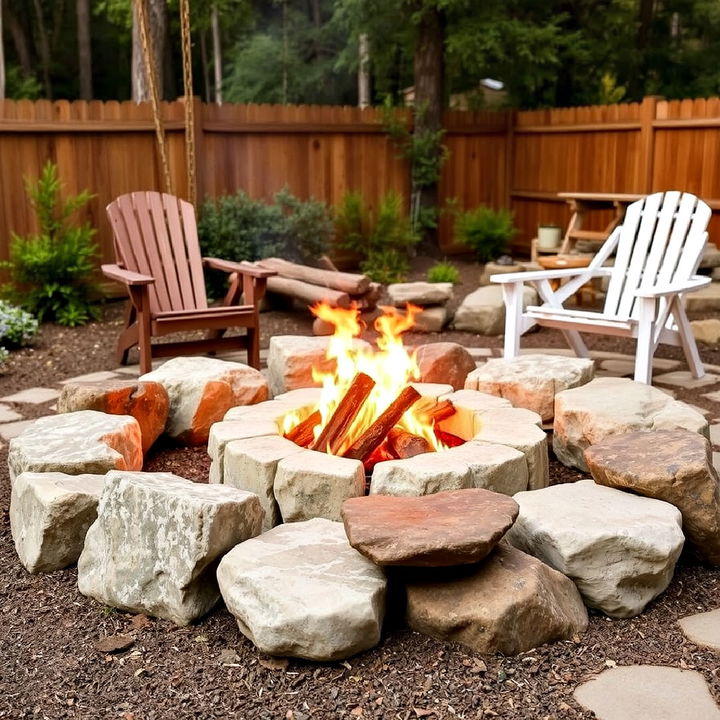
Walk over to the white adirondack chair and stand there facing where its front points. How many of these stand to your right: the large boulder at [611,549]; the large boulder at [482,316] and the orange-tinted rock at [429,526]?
1

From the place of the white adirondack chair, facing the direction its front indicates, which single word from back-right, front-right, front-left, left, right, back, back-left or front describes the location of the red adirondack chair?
front-right

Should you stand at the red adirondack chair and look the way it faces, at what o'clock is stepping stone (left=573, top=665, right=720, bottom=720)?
The stepping stone is roughly at 1 o'clock from the red adirondack chair.

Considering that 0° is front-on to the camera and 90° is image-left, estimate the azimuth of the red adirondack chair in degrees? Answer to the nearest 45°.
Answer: approximately 315°

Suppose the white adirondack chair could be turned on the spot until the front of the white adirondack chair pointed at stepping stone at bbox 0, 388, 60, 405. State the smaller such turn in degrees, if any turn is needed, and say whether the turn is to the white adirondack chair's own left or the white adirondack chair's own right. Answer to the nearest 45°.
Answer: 0° — it already faces it

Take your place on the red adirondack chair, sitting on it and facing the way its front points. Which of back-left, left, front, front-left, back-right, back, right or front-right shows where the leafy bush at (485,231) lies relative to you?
left

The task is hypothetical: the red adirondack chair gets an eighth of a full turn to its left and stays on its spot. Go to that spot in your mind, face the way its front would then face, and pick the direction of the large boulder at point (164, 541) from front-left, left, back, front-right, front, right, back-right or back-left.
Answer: right

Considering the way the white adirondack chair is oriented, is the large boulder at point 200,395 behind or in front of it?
in front

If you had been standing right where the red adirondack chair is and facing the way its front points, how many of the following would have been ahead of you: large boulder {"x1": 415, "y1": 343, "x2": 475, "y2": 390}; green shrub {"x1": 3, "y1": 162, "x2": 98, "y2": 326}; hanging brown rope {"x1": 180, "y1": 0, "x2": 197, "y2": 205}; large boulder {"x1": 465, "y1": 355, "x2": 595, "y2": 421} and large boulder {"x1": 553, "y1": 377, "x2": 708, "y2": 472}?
3

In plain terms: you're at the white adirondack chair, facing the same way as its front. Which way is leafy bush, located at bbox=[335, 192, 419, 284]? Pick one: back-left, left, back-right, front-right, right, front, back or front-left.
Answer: right

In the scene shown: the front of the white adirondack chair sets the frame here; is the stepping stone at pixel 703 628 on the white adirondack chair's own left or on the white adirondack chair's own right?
on the white adirondack chair's own left

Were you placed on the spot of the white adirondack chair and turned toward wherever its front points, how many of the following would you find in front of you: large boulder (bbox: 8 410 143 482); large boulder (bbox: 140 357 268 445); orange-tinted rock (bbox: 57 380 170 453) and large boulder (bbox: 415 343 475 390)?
4

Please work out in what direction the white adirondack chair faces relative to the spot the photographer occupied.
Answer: facing the viewer and to the left of the viewer

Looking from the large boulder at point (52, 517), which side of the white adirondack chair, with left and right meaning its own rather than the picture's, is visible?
front

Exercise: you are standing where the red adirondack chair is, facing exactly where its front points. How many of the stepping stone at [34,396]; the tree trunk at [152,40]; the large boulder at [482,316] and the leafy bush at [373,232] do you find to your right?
1

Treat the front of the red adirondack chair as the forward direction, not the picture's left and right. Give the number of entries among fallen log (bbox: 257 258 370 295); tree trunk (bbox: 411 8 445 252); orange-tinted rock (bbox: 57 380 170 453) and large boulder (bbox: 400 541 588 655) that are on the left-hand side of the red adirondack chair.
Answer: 2

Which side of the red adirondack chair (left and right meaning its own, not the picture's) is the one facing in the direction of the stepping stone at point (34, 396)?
right

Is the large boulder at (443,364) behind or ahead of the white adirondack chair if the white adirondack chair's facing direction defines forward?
ahead

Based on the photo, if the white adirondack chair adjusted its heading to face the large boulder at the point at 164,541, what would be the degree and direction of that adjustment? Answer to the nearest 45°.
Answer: approximately 45° to its left

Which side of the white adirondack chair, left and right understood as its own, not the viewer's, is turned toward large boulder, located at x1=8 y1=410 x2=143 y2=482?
front

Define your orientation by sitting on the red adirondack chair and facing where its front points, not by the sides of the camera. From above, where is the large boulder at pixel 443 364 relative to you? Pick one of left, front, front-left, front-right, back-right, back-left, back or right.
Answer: front

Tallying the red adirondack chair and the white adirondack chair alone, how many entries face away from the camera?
0
